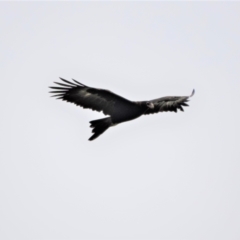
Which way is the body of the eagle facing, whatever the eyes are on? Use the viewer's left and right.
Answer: facing the viewer and to the right of the viewer
